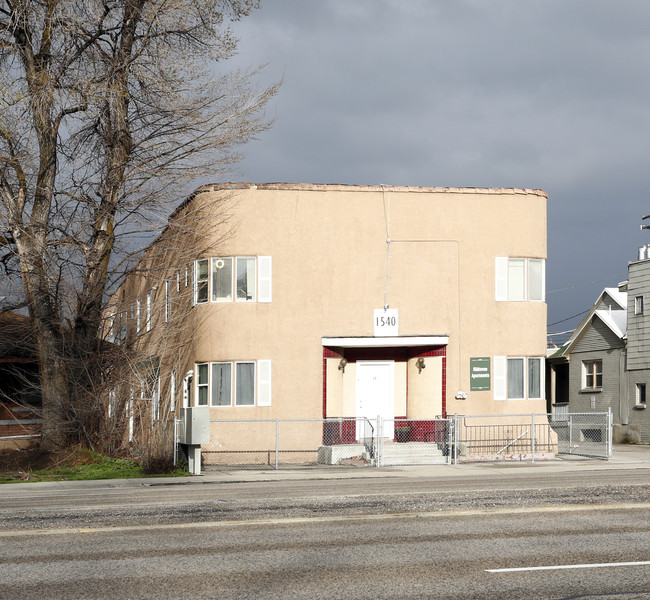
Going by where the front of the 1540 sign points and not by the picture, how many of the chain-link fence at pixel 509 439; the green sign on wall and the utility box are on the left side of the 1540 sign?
2

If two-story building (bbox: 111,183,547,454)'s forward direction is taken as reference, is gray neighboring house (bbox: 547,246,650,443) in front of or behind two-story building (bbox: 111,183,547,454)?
behind

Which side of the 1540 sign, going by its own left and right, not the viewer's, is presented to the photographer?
front

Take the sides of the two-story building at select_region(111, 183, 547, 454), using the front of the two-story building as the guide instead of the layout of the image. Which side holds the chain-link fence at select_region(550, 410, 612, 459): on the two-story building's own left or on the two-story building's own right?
on the two-story building's own left

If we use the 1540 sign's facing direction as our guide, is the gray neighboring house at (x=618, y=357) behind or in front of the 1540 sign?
behind

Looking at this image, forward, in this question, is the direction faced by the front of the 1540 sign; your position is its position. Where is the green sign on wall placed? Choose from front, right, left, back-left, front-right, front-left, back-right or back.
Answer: left

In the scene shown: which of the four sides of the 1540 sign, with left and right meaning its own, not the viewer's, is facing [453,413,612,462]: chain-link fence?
left
